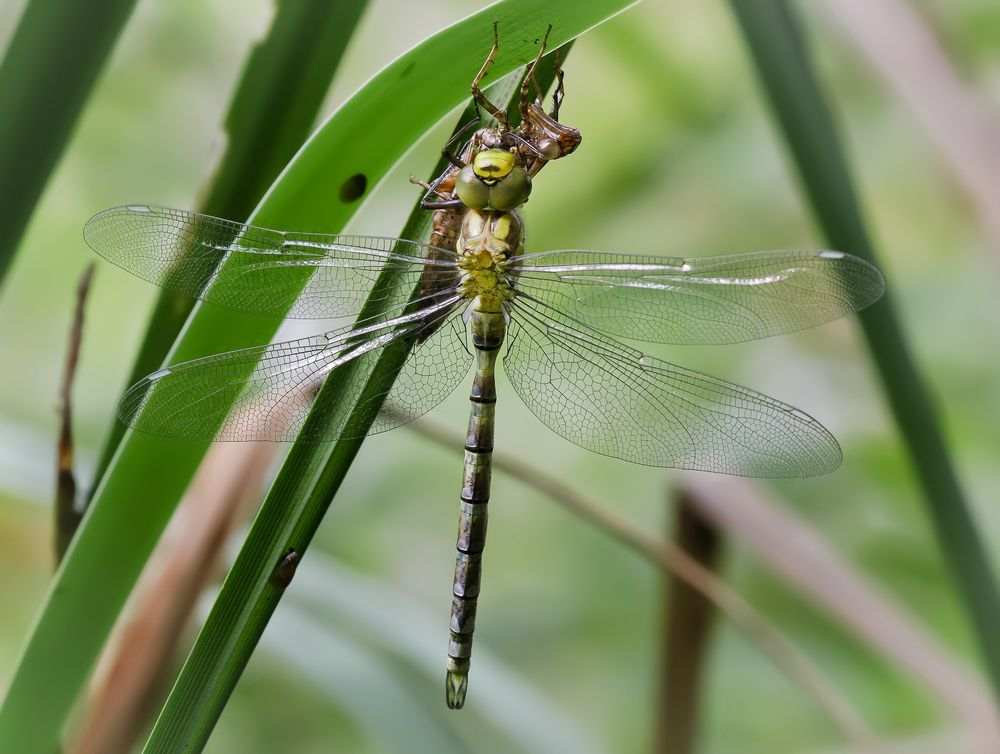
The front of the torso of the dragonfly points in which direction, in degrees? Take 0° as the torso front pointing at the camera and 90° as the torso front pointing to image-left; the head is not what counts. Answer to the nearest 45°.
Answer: approximately 180°
